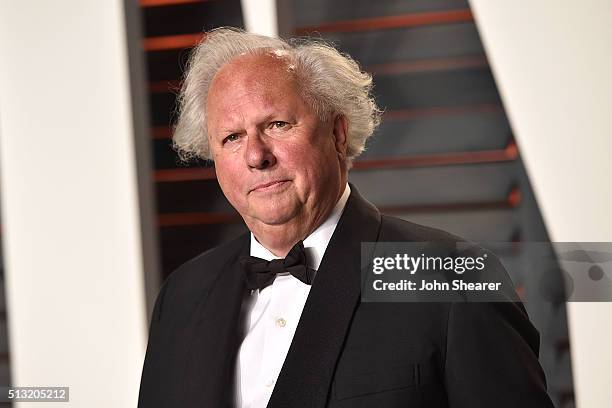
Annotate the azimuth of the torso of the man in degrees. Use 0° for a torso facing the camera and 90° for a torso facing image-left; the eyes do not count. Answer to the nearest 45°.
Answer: approximately 45°
